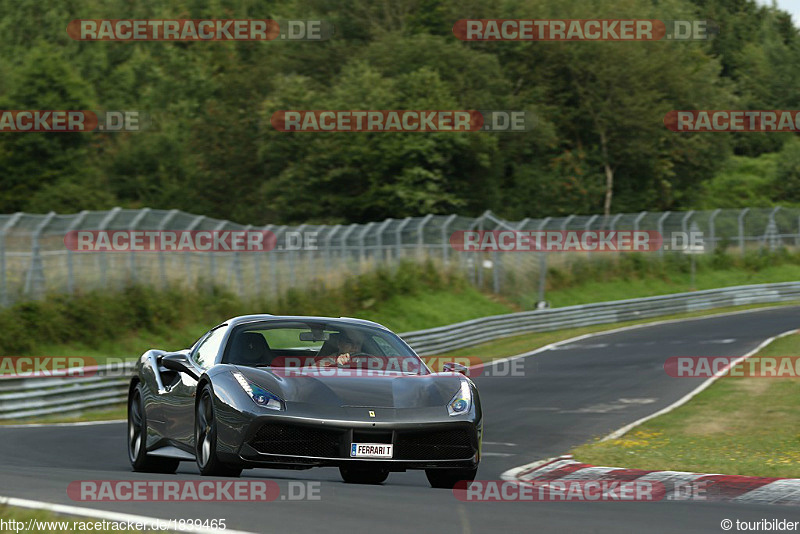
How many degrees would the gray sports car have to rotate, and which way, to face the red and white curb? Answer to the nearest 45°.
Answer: approximately 45° to its left

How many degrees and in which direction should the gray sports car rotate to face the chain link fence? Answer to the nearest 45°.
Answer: approximately 135° to its left

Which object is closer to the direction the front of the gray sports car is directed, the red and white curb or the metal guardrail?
the red and white curb

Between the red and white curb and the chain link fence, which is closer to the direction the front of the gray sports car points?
the red and white curb
